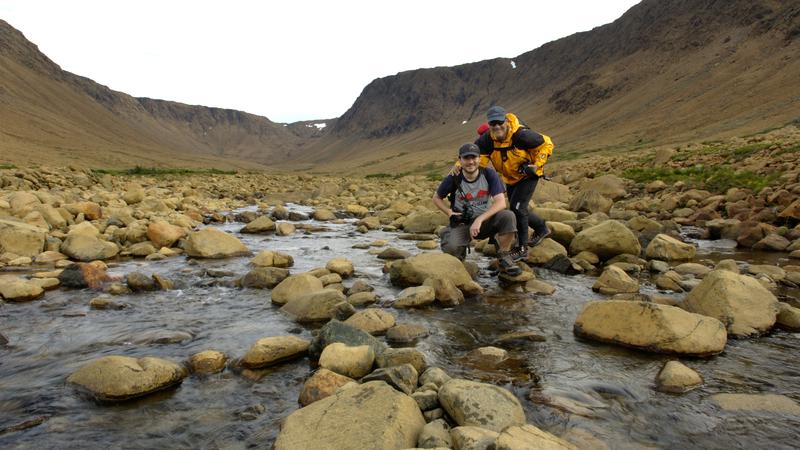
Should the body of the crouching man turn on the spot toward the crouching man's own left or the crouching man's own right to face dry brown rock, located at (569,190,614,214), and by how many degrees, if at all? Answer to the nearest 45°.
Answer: approximately 135° to the crouching man's own left

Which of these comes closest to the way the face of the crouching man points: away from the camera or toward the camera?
toward the camera

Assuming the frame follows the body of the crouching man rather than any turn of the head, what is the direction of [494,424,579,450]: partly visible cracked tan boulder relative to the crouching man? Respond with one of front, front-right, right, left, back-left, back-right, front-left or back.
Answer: front

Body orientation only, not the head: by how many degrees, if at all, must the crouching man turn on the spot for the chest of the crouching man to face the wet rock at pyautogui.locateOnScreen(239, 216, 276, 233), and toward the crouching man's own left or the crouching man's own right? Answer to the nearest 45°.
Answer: approximately 135° to the crouching man's own right

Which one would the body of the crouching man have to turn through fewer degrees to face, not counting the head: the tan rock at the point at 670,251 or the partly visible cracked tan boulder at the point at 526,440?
the partly visible cracked tan boulder

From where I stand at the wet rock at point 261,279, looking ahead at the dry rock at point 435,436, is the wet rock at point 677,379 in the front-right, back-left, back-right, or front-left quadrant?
front-left

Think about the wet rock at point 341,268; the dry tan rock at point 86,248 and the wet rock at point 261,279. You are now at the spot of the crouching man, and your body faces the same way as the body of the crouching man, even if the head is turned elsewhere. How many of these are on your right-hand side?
3

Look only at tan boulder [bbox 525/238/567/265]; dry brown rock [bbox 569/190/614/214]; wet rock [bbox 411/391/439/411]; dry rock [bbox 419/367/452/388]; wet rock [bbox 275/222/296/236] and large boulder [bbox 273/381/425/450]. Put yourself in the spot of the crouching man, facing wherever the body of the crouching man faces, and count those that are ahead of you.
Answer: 3

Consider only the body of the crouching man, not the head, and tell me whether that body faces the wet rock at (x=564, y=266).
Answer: no

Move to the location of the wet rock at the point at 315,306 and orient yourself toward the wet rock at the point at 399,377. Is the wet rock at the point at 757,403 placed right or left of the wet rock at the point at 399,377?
left

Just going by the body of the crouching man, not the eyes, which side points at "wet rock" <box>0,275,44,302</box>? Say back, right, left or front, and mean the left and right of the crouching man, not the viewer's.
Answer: right

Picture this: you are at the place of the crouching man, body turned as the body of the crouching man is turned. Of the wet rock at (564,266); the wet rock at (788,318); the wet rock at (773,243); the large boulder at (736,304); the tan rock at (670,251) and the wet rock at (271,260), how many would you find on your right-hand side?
1

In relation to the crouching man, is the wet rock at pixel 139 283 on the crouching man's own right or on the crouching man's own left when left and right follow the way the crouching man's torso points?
on the crouching man's own right

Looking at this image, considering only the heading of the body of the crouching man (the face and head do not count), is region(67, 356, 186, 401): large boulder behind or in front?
in front

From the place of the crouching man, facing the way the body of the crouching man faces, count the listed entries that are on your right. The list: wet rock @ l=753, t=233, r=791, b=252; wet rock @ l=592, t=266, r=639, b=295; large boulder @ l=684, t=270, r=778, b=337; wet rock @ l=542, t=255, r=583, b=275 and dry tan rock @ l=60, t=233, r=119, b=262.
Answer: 1

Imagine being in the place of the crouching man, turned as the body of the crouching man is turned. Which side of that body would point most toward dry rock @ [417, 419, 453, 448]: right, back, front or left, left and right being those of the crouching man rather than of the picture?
front

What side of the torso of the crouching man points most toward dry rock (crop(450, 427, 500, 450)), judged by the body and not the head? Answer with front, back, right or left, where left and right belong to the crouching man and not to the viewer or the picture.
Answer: front

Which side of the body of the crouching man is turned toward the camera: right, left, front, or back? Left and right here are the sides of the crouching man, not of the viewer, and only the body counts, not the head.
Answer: front

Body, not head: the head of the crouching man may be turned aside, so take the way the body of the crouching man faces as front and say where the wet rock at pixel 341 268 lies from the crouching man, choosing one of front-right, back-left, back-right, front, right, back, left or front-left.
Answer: right

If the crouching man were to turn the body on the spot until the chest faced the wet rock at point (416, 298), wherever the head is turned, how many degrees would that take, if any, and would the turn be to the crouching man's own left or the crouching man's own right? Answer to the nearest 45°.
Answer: approximately 45° to the crouching man's own right

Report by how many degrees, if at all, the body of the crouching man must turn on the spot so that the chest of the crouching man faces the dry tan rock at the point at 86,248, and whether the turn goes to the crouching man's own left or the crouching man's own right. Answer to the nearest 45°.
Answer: approximately 90° to the crouching man's own right

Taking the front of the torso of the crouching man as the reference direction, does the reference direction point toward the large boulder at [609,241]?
no

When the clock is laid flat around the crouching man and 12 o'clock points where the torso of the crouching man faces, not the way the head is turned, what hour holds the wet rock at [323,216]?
The wet rock is roughly at 5 o'clock from the crouching man.
